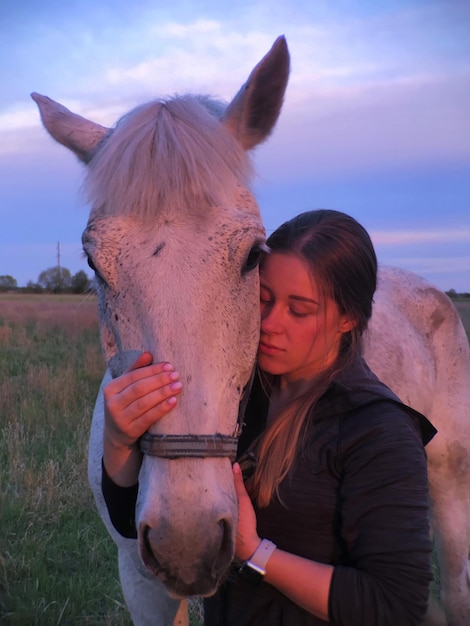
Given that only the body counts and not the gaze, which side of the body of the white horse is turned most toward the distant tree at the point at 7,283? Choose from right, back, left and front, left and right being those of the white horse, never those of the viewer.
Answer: right

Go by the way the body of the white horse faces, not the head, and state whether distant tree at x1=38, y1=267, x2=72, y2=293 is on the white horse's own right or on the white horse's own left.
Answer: on the white horse's own right

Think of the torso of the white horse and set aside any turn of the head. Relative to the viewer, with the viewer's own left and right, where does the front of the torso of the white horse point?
facing the viewer and to the left of the viewer

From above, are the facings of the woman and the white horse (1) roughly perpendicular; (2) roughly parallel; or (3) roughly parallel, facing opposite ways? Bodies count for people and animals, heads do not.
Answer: roughly parallel

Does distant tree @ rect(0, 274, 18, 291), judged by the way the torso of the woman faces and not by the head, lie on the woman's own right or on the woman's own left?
on the woman's own right

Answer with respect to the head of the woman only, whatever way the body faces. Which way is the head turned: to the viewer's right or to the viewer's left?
to the viewer's left

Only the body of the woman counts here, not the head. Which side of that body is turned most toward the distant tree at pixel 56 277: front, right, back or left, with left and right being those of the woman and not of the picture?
right
